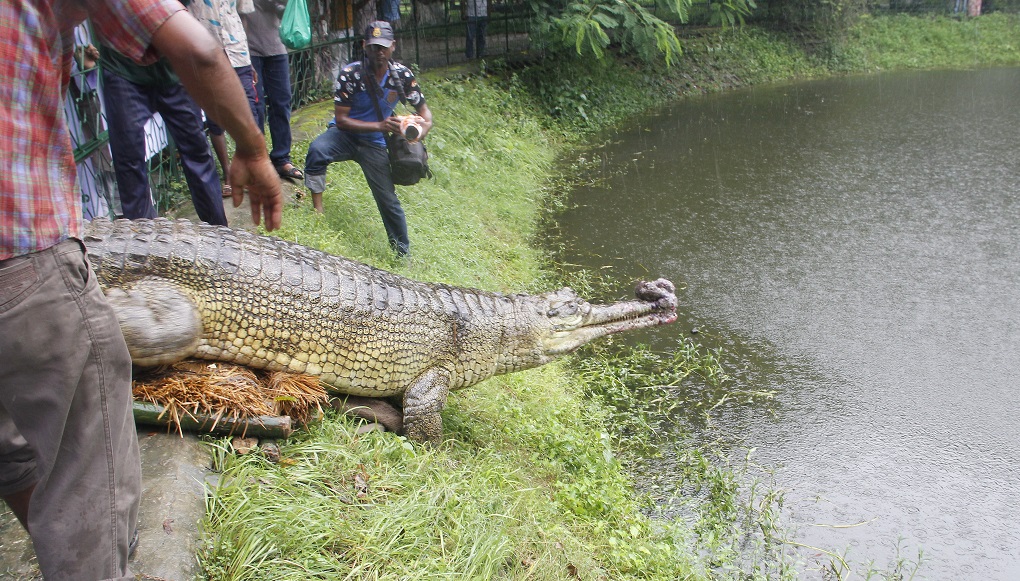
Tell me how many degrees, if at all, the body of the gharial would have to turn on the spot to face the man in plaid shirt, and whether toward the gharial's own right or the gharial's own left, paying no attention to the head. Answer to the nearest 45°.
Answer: approximately 90° to the gharial's own right

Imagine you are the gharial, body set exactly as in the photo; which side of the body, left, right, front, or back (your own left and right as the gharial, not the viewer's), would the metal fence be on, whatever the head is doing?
left

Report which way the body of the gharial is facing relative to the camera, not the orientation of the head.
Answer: to the viewer's right
